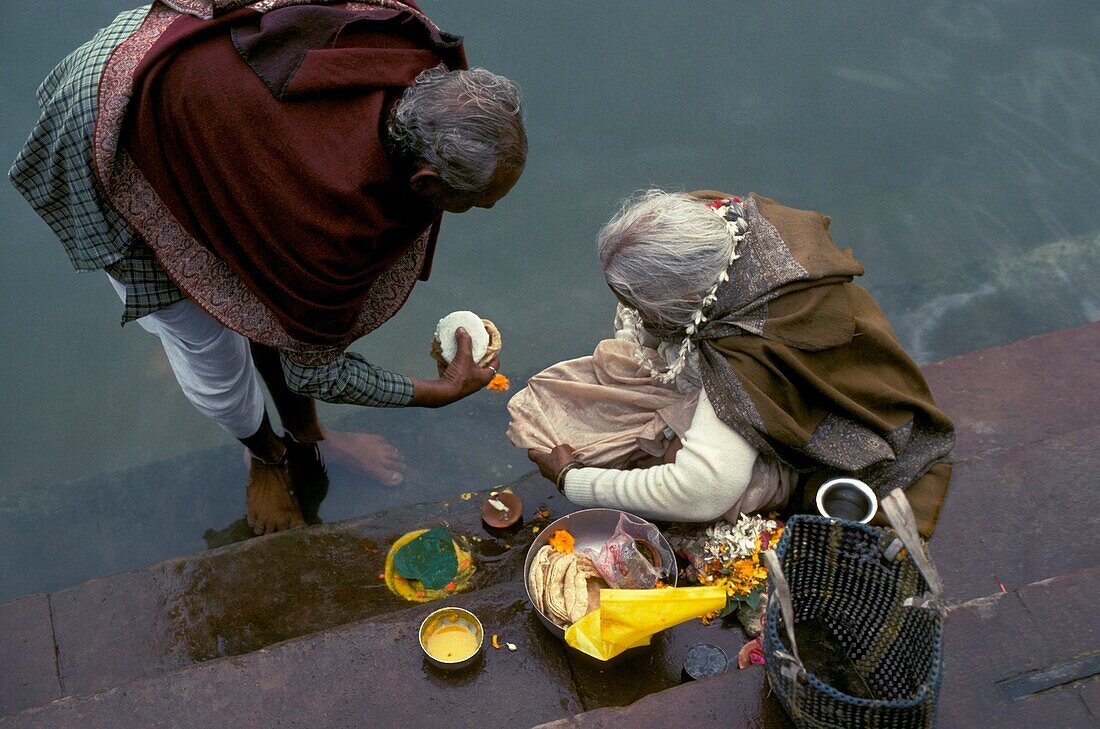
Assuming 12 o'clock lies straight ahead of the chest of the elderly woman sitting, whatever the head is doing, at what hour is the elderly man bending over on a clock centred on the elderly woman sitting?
The elderly man bending over is roughly at 12 o'clock from the elderly woman sitting.

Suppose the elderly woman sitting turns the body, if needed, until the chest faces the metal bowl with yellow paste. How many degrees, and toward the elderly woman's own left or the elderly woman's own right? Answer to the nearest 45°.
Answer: approximately 45° to the elderly woman's own left

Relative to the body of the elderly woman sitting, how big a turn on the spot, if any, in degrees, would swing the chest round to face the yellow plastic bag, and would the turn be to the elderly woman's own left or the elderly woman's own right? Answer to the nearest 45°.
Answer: approximately 90° to the elderly woman's own left

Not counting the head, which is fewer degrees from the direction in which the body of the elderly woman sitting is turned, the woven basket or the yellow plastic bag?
the yellow plastic bag

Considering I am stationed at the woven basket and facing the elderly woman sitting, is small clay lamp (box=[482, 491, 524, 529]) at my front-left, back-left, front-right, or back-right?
front-left

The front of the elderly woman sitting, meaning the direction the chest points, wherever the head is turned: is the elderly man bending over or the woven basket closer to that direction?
the elderly man bending over

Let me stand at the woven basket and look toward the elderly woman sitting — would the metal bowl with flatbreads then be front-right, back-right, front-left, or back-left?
front-left

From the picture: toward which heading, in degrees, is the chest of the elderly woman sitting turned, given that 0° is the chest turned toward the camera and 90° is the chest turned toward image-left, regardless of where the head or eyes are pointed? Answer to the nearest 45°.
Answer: approximately 90°

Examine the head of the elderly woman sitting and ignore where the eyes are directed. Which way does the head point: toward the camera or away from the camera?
away from the camera
